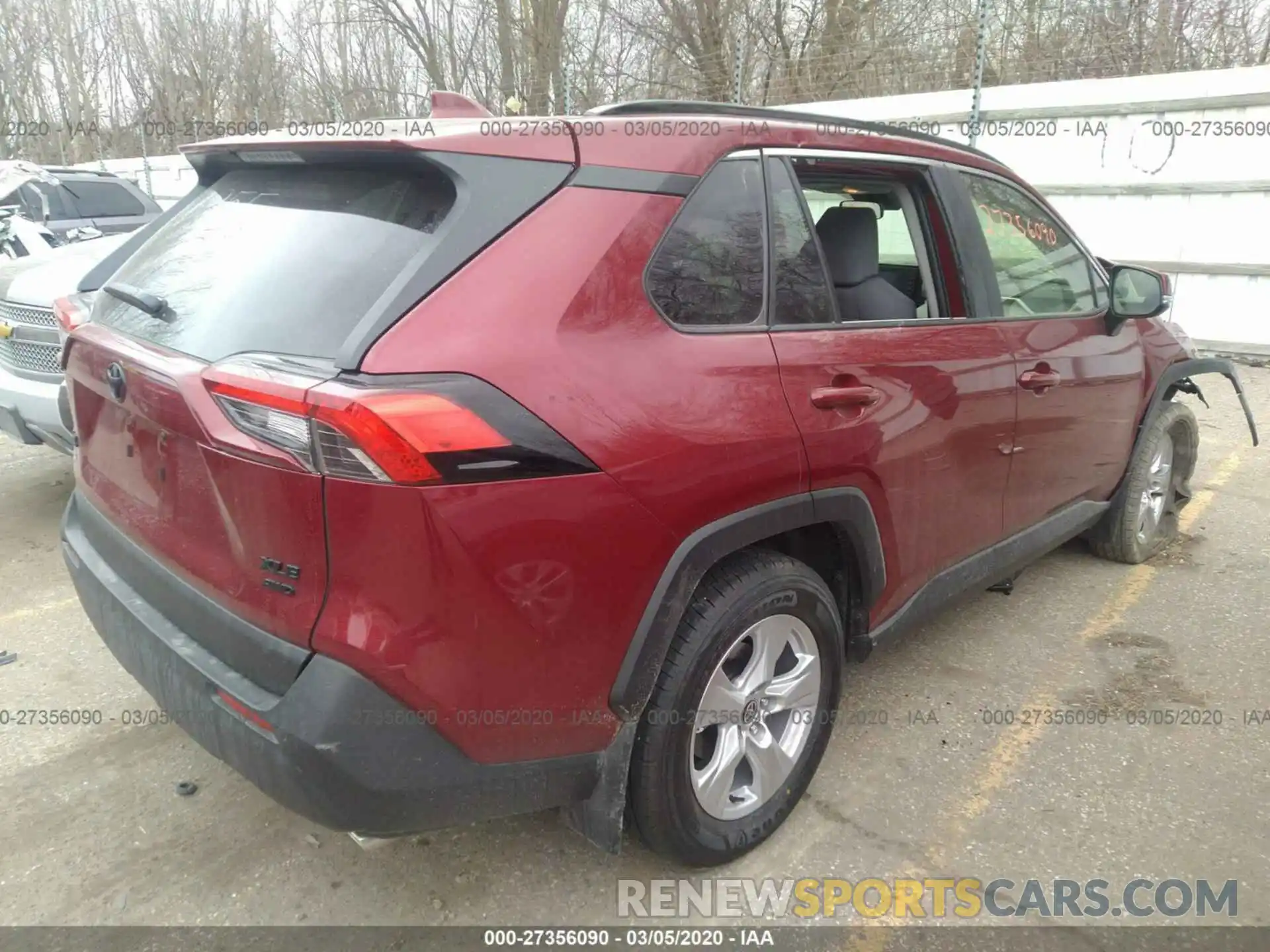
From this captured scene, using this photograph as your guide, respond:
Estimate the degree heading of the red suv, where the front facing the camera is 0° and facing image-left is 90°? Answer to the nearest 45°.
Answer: approximately 225°
